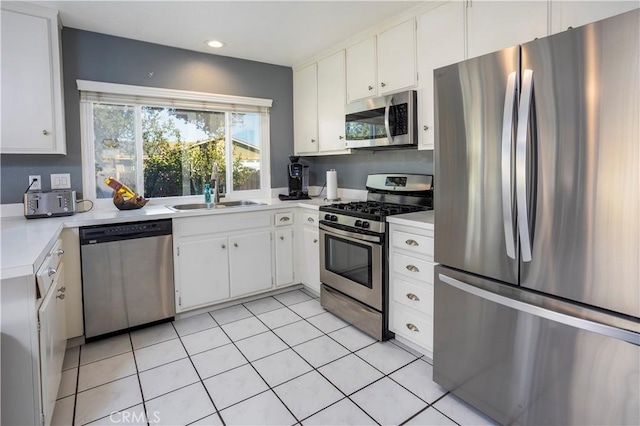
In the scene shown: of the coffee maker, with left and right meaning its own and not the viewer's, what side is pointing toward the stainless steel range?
left

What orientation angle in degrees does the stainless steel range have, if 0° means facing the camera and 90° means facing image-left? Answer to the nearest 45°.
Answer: approximately 45°

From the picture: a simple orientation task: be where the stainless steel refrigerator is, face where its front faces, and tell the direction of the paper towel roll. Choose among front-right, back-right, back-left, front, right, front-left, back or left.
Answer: right

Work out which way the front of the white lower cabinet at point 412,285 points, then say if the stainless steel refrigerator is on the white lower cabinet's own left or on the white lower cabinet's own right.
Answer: on the white lower cabinet's own left

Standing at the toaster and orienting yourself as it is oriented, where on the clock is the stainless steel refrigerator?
The stainless steel refrigerator is roughly at 11 o'clock from the toaster.

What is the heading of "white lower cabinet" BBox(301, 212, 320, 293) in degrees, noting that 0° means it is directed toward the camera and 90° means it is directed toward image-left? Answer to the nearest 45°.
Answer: approximately 45°

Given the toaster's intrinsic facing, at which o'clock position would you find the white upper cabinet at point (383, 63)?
The white upper cabinet is roughly at 10 o'clock from the toaster.

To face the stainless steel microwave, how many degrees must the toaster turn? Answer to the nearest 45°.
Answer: approximately 45° to its left

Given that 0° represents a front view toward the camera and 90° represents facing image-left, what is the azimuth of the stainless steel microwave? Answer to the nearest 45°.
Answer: approximately 45°
